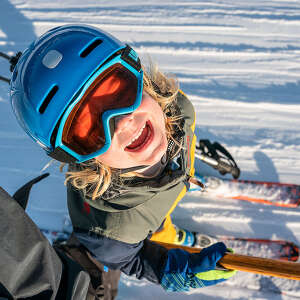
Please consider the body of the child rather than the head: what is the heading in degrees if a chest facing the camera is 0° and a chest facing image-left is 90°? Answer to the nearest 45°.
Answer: approximately 315°
